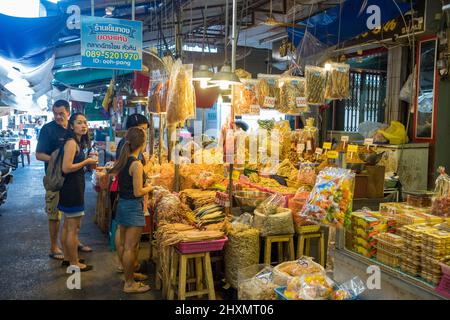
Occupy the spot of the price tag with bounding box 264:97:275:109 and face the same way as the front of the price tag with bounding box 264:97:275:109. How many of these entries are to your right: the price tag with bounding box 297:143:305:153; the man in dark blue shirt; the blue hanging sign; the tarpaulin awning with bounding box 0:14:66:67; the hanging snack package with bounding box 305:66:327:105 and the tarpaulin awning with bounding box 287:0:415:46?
3

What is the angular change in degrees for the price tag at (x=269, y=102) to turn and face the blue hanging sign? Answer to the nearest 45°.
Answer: approximately 90° to its right

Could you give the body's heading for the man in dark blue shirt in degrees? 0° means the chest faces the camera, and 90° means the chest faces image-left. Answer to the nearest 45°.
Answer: approximately 315°

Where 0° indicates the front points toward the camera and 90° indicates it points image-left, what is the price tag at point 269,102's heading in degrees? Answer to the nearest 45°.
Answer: approximately 0°
